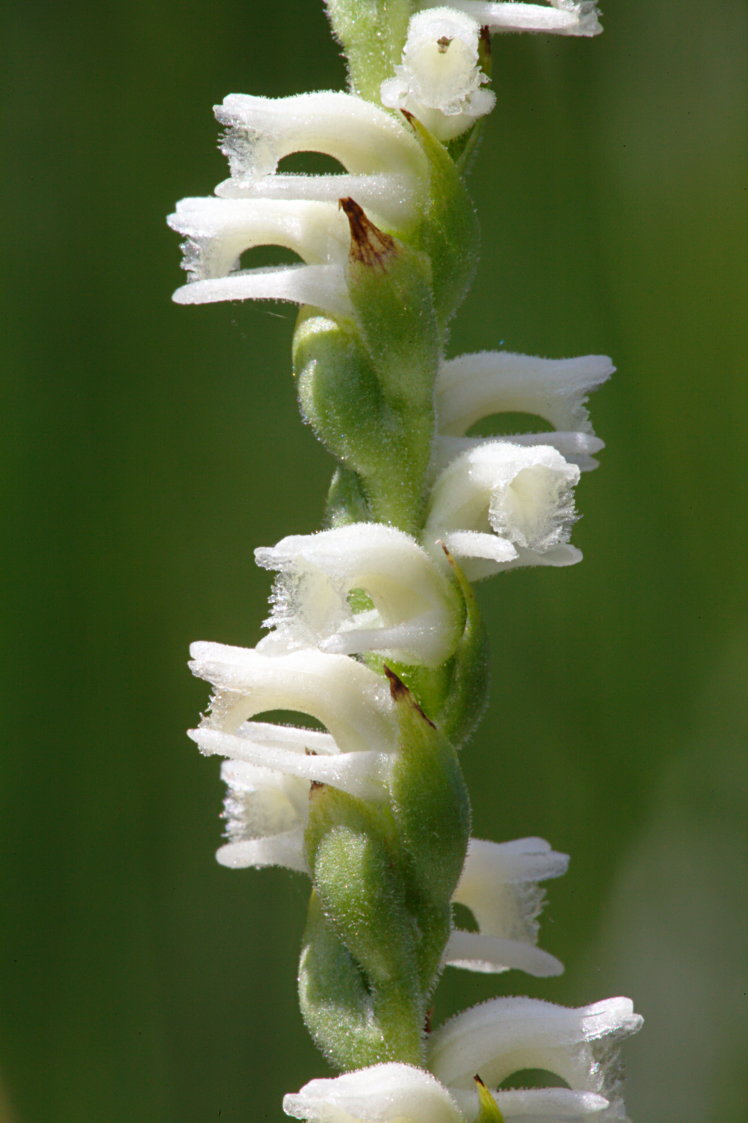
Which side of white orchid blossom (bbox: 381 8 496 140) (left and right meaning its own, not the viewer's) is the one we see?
front

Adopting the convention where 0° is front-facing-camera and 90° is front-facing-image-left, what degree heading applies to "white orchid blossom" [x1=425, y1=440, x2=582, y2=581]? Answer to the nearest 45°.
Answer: approximately 315°

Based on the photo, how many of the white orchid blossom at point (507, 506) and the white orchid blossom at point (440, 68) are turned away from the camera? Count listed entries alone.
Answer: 0
